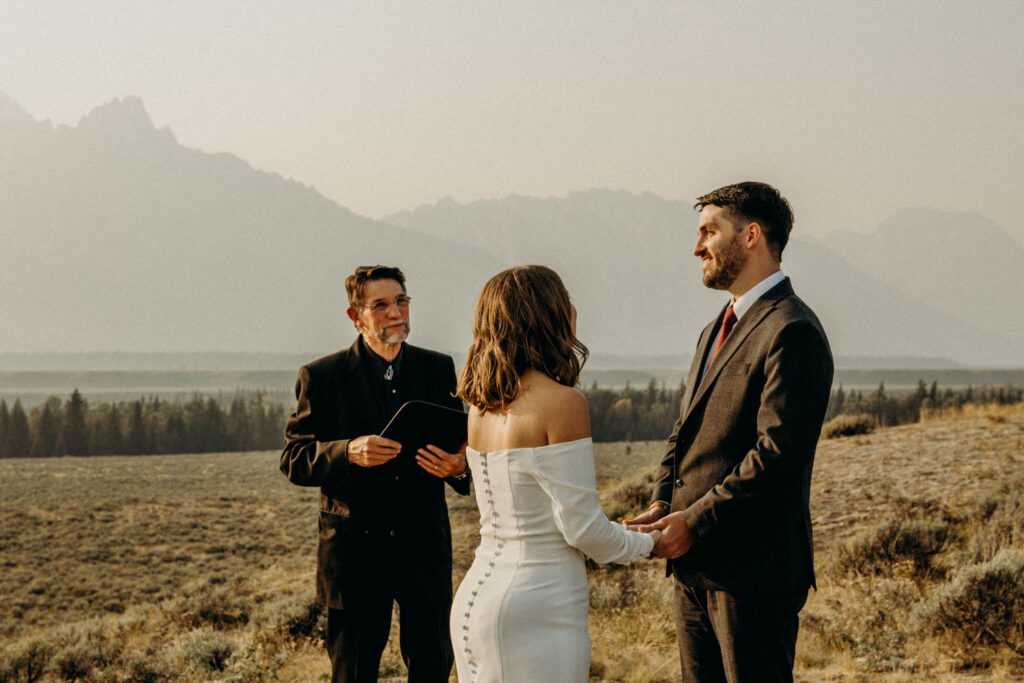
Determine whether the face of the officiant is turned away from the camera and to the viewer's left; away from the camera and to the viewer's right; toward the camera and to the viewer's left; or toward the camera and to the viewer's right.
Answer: toward the camera and to the viewer's right

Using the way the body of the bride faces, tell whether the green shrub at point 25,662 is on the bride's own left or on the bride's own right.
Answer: on the bride's own left

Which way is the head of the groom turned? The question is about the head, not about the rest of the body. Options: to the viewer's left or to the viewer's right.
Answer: to the viewer's left

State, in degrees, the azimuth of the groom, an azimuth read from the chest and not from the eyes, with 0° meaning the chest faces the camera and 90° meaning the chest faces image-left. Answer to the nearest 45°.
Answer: approximately 45°

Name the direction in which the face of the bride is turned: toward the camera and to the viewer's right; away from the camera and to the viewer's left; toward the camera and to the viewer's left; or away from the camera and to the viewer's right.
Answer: away from the camera and to the viewer's right

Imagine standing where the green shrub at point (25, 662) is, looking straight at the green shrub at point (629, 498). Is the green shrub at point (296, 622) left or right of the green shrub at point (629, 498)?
right

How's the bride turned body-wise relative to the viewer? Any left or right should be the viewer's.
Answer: facing away from the viewer and to the right of the viewer

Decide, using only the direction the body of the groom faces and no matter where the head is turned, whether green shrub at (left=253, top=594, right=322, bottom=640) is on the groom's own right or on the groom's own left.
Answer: on the groom's own right

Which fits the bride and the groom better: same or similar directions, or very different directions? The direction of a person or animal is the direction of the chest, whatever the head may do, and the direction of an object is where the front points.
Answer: very different directions

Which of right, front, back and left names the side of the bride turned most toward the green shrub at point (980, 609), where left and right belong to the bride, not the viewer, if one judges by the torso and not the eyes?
front
